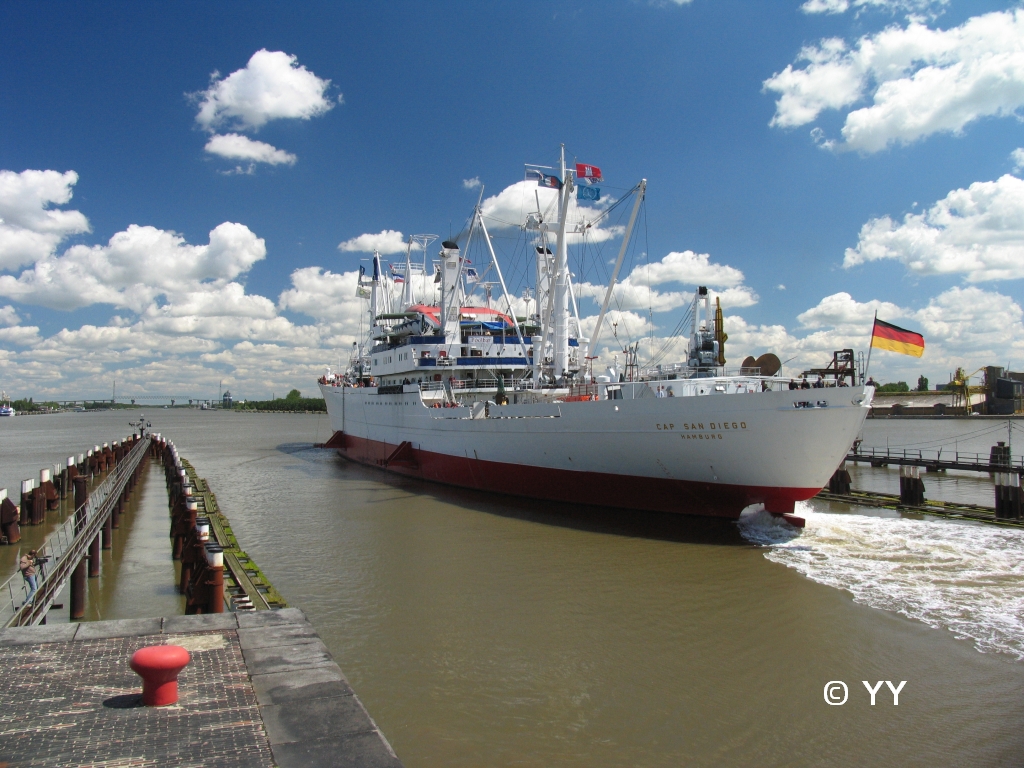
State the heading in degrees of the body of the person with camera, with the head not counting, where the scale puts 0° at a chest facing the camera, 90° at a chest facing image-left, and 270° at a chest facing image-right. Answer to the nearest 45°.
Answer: approximately 270°

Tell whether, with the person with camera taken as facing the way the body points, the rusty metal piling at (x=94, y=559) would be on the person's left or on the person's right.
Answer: on the person's left

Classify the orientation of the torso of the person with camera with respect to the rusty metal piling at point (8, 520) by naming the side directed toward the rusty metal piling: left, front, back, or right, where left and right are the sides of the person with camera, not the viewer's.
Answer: left

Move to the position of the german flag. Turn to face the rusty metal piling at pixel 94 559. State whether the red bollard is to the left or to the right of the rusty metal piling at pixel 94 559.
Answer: left
